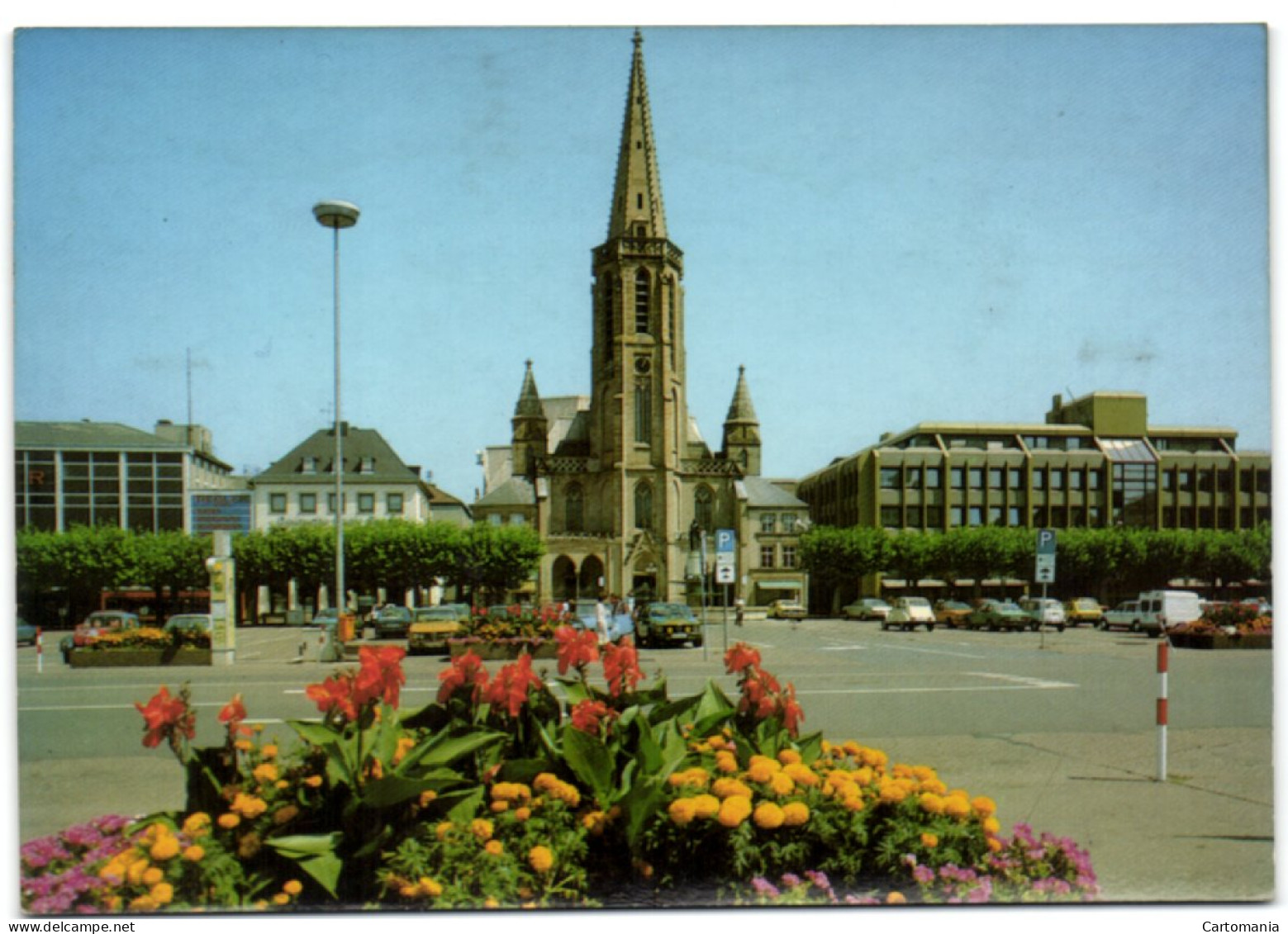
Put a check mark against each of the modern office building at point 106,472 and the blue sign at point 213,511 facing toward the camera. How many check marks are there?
2

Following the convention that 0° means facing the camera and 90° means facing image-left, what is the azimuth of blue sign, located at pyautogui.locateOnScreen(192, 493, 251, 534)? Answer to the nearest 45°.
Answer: approximately 0°

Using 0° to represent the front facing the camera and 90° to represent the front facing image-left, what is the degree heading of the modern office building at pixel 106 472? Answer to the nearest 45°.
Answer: approximately 0°
